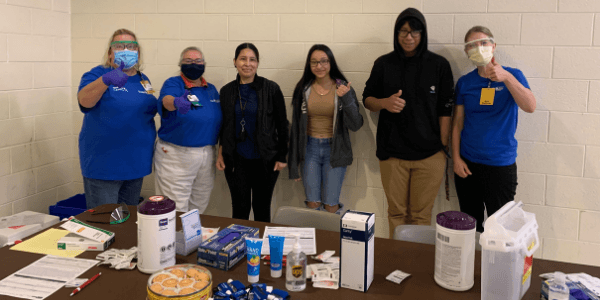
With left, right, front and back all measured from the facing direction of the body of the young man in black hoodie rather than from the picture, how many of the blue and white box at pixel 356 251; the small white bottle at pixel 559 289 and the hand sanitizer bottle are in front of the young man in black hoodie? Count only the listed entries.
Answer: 3

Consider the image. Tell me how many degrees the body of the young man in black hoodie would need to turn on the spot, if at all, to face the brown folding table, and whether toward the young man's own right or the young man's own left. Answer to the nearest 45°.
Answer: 0° — they already face it

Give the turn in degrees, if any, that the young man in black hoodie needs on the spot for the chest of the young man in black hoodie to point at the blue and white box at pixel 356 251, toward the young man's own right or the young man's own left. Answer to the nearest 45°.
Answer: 0° — they already face it

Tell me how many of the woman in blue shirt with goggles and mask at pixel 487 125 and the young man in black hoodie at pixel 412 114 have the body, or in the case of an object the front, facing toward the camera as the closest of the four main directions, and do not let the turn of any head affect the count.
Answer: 2

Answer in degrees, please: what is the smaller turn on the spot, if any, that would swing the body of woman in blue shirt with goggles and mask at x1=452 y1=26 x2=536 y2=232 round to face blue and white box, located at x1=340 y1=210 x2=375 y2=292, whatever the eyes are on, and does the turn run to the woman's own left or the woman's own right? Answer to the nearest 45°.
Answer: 0° — they already face it

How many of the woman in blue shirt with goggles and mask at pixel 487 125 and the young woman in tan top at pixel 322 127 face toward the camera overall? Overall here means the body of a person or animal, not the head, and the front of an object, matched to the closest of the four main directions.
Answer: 2

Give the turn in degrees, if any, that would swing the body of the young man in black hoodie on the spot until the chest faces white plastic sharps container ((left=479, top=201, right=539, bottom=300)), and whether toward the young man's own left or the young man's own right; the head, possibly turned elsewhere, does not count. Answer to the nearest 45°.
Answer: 0° — they already face it

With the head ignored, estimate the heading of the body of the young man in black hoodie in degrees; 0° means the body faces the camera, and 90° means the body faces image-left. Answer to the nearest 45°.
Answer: approximately 0°
